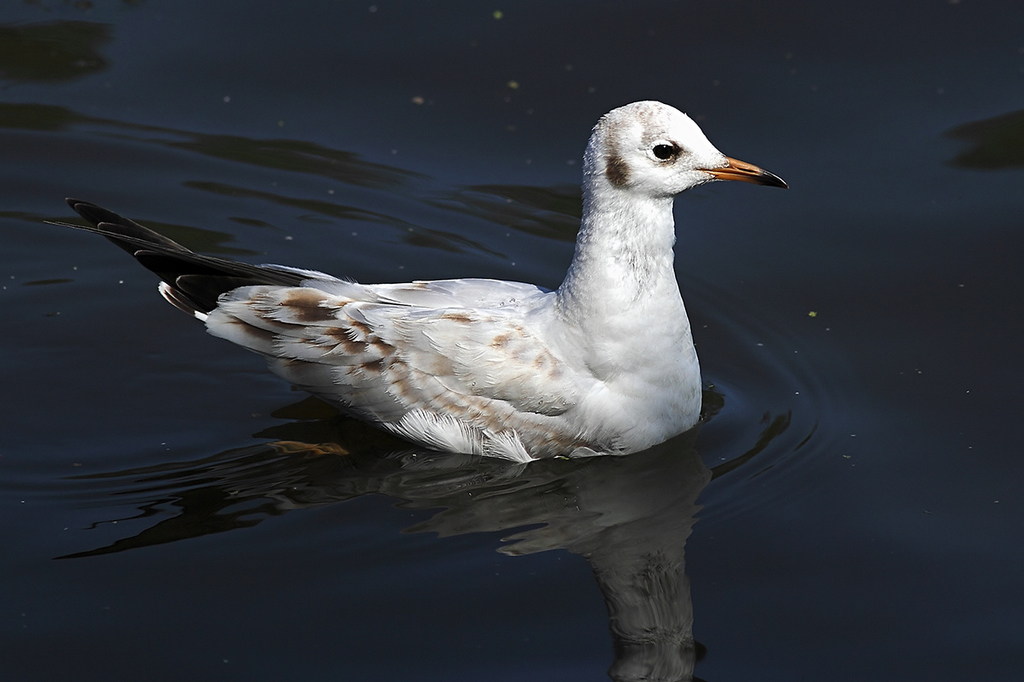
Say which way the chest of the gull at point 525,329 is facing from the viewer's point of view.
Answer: to the viewer's right
